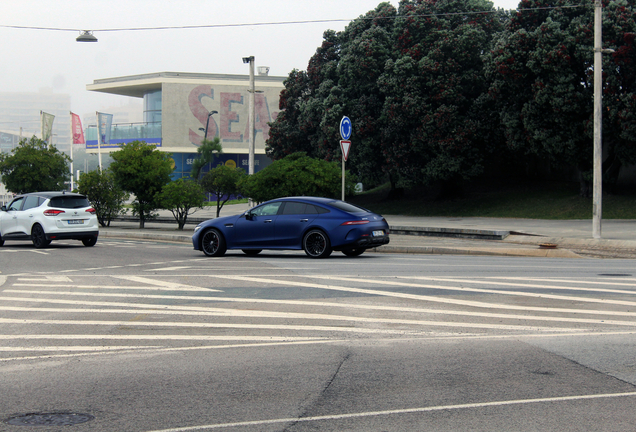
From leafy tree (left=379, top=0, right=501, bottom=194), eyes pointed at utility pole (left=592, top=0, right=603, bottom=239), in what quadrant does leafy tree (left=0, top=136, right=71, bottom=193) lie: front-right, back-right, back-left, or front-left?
back-right

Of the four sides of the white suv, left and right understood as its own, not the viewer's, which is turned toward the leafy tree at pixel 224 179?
right

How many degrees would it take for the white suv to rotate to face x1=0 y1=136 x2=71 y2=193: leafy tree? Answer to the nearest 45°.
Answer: approximately 45° to its right

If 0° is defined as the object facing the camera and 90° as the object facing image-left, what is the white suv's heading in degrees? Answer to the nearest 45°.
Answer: approximately 135°

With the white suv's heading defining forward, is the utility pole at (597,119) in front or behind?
behind

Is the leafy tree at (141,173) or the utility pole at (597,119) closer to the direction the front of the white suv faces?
the leafy tree

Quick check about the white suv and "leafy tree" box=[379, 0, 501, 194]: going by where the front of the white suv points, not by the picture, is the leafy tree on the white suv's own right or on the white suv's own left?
on the white suv's own right

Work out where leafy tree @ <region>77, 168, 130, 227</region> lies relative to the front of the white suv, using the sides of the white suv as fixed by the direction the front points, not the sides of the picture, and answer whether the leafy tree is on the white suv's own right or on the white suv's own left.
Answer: on the white suv's own right

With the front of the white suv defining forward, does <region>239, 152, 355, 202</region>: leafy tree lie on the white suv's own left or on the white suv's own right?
on the white suv's own right

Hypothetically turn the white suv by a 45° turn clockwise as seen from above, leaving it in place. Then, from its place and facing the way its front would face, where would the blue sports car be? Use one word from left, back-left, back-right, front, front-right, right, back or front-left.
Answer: back-right

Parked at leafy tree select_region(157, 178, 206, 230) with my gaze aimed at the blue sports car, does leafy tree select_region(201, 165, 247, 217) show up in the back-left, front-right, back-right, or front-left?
back-left

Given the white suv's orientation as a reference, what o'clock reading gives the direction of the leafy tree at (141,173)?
The leafy tree is roughly at 2 o'clock from the white suv.

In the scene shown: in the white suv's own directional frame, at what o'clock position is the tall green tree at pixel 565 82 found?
The tall green tree is roughly at 4 o'clock from the white suv.

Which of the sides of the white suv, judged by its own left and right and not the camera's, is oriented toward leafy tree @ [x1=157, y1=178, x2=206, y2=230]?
right
